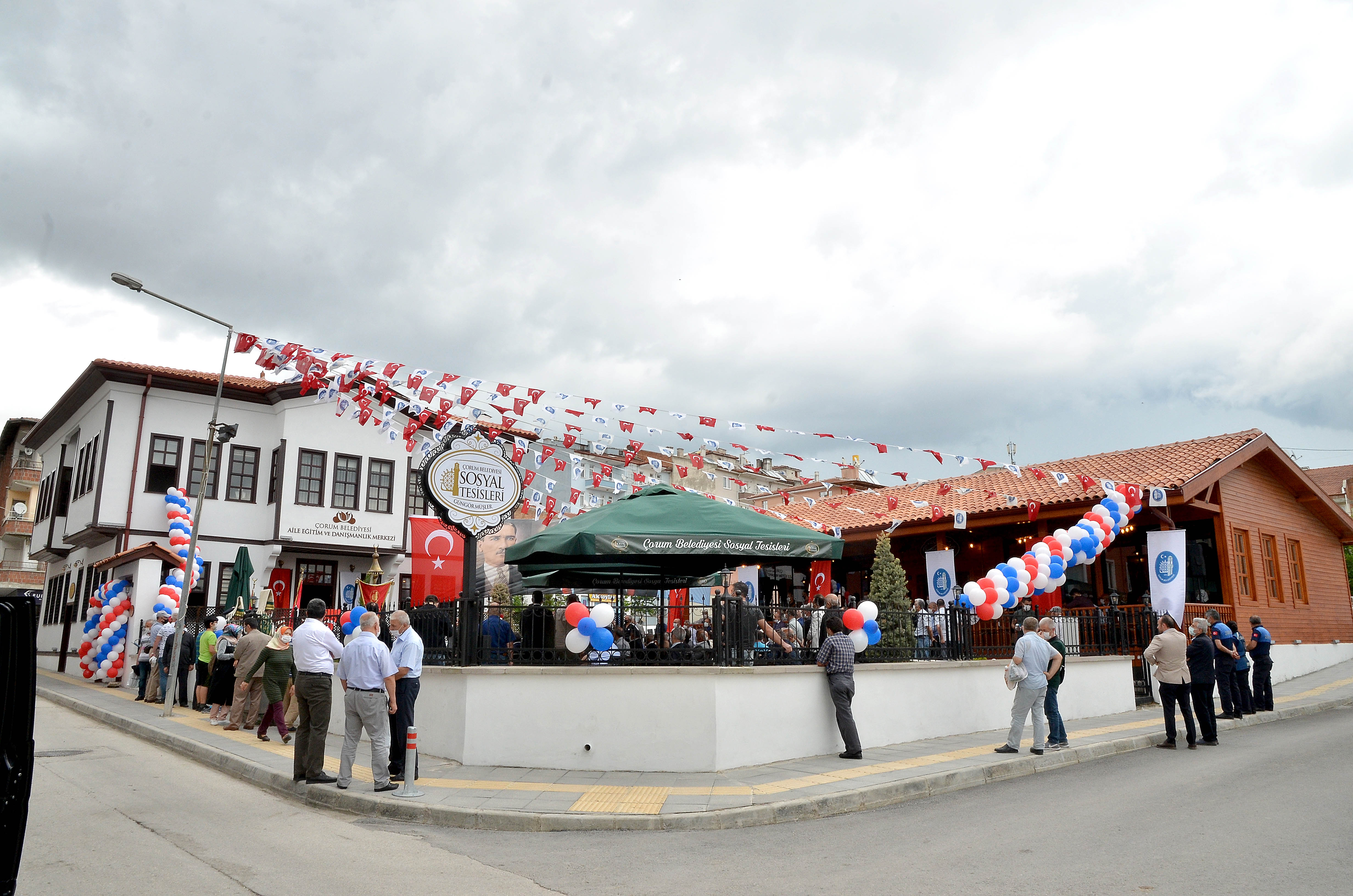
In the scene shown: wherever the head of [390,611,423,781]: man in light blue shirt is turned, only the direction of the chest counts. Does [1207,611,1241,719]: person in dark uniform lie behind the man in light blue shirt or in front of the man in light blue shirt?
behind

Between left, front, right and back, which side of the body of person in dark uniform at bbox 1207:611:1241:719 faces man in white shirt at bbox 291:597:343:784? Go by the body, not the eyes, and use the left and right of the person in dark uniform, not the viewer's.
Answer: left

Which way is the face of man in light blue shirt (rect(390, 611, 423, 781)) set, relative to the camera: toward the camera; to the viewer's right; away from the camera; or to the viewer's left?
to the viewer's left

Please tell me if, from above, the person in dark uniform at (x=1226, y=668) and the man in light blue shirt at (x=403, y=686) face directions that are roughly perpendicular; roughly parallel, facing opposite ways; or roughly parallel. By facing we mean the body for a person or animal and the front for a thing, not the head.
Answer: roughly perpendicular

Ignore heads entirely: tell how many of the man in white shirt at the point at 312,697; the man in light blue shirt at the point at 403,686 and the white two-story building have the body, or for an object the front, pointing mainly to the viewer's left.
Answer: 1

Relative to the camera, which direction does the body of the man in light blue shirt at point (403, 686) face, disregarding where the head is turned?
to the viewer's left

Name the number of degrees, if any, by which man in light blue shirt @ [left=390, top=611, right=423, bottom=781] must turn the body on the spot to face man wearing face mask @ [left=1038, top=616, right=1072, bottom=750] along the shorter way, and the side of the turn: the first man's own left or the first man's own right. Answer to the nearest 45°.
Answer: approximately 180°

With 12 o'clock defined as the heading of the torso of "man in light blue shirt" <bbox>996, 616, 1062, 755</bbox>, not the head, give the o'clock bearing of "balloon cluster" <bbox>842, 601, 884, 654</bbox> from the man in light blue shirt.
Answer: The balloon cluster is roughly at 10 o'clock from the man in light blue shirt.

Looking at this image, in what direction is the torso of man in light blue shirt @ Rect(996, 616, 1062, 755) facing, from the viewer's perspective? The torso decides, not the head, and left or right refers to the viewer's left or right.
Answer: facing away from the viewer and to the left of the viewer

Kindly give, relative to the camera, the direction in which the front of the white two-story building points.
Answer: facing the viewer and to the right of the viewer

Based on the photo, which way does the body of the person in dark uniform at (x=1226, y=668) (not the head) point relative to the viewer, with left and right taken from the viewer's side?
facing away from the viewer and to the left of the viewer

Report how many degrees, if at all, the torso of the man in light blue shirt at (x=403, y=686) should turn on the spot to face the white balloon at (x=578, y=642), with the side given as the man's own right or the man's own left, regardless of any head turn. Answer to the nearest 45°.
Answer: approximately 180°

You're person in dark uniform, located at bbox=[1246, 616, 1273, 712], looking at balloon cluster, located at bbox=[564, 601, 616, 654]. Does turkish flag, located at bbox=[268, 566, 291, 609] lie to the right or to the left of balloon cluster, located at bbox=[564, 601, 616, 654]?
right
